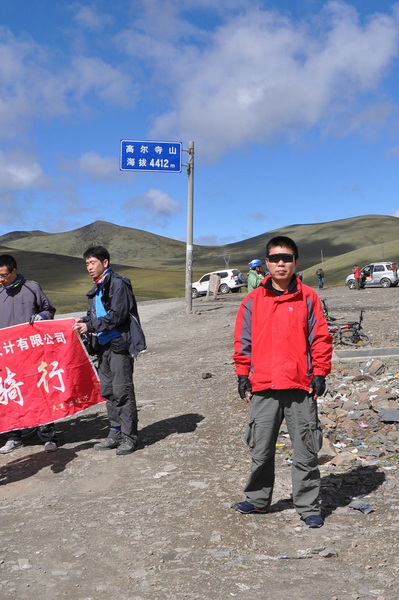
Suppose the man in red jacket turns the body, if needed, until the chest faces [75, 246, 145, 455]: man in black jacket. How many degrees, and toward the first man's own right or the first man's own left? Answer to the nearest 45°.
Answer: approximately 135° to the first man's own right

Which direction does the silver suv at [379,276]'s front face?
to the viewer's left

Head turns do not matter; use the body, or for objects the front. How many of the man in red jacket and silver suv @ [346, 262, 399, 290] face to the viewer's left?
1

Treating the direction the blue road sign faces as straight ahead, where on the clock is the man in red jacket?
The man in red jacket is roughly at 12 o'clock from the blue road sign.

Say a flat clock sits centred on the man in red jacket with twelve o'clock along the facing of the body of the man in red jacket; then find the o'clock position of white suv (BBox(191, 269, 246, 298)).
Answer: The white suv is roughly at 6 o'clock from the man in red jacket.

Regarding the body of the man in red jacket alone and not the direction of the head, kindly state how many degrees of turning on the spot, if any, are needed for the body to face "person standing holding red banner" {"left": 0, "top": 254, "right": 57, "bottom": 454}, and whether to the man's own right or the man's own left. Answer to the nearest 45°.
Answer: approximately 135° to the man's own right

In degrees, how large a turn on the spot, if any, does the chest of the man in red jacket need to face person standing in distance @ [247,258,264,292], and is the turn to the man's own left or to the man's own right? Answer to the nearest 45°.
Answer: approximately 180°

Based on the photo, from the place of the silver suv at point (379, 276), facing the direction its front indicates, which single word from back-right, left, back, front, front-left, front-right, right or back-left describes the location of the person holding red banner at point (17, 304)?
left

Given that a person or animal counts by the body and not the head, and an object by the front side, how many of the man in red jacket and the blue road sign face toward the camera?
2

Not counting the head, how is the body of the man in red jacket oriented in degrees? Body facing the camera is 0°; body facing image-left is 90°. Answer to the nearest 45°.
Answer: approximately 0°
